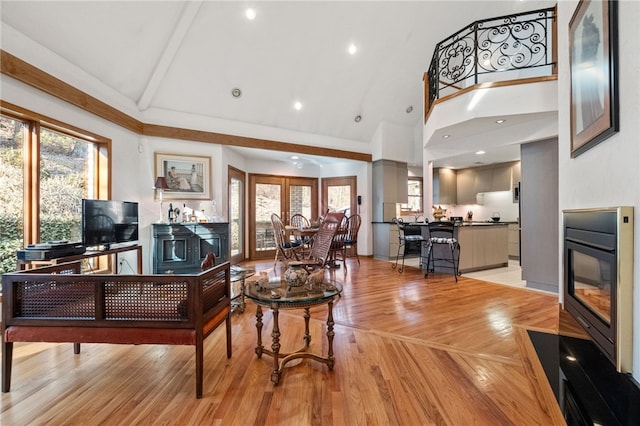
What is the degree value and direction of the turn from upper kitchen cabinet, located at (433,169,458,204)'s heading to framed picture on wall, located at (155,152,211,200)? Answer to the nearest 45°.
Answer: approximately 45° to its right

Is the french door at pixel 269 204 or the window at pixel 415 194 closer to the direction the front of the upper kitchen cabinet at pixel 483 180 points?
the french door

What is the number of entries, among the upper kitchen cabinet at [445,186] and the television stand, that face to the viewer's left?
0

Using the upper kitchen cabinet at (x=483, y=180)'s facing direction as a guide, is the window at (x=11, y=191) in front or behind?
in front

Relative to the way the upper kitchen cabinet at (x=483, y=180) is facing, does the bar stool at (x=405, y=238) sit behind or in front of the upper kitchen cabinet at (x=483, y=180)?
in front

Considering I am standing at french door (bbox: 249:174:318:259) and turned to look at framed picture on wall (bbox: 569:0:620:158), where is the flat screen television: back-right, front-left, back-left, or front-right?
front-right

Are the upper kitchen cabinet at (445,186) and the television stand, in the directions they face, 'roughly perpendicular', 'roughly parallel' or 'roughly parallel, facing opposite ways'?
roughly perpendicular

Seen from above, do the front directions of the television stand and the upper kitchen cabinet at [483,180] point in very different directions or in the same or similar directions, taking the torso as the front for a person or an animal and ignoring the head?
very different directions

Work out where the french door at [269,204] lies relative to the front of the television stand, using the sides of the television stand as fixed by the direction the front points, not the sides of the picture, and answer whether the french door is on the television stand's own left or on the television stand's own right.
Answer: on the television stand's own left

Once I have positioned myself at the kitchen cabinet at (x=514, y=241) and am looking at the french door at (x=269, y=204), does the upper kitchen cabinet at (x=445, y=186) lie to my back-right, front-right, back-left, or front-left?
front-right

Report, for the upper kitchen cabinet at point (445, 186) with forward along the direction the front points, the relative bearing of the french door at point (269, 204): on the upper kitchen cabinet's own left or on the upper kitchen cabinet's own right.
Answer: on the upper kitchen cabinet's own right

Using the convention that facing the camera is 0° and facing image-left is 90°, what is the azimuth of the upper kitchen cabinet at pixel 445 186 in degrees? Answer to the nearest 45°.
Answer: approximately 0°
